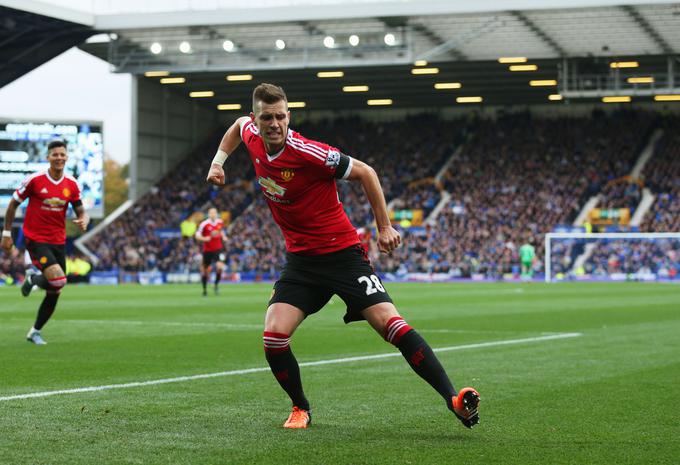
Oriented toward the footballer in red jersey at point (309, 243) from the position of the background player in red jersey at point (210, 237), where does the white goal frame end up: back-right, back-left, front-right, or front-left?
back-left

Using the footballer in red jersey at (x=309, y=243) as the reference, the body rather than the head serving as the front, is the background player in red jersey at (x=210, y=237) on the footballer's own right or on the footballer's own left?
on the footballer's own right

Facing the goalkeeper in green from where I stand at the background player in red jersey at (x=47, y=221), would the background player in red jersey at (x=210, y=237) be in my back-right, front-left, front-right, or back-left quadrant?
front-left

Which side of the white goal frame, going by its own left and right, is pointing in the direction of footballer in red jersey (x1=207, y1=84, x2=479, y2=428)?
front

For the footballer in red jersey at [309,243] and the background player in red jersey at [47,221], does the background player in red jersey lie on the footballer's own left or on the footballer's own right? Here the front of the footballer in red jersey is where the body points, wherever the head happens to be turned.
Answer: on the footballer's own right

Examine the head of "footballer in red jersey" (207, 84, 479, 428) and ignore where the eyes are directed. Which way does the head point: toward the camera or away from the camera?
toward the camera

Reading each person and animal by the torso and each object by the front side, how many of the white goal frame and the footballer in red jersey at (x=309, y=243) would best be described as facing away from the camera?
0

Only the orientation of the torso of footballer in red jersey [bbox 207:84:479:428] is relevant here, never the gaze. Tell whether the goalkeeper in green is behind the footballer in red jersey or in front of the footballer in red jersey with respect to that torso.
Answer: behind

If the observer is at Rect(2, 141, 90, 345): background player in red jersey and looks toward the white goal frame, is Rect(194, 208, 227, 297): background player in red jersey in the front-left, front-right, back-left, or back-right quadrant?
front-left

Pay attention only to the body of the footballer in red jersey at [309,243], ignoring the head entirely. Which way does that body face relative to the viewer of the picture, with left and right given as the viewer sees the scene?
facing the viewer and to the left of the viewer

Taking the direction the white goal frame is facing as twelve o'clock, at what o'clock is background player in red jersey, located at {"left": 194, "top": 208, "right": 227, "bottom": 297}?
The background player in red jersey is roughly at 1 o'clock from the white goal frame.
